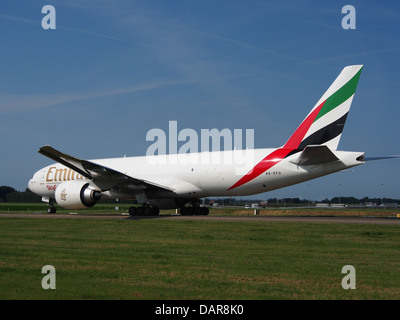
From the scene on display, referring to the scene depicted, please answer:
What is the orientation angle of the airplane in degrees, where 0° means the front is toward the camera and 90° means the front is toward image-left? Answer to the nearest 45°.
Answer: approximately 135°
